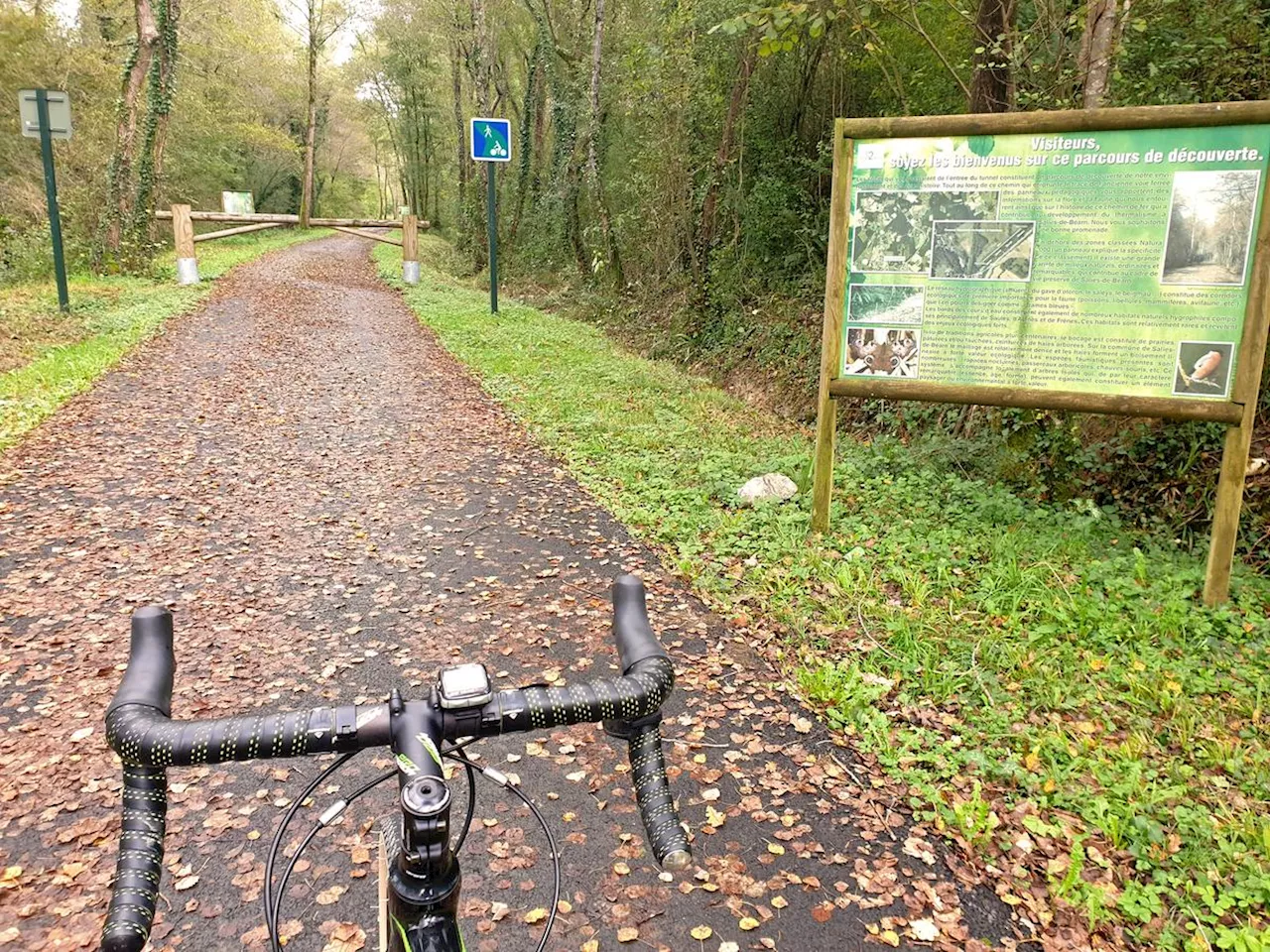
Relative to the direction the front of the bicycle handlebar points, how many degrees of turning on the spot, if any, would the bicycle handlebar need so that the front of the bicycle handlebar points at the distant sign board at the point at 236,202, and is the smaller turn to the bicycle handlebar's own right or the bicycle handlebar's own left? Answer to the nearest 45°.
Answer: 0° — it already faces it

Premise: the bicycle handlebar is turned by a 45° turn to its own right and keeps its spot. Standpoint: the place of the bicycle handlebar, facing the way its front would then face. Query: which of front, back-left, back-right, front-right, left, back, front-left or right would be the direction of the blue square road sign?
front-left

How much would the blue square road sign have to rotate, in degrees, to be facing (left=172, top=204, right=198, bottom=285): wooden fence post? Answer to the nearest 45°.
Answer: approximately 135° to its right

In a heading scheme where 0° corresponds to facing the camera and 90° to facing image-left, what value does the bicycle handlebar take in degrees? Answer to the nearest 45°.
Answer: approximately 180°

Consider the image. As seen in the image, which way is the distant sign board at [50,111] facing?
away from the camera

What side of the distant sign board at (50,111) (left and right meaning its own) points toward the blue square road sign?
right

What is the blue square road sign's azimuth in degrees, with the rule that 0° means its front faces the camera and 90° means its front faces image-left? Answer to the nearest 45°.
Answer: approximately 0°

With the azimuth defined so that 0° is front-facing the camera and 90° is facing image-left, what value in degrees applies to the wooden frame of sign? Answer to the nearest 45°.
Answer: approximately 45°

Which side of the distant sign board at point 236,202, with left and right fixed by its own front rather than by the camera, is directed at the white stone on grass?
front
